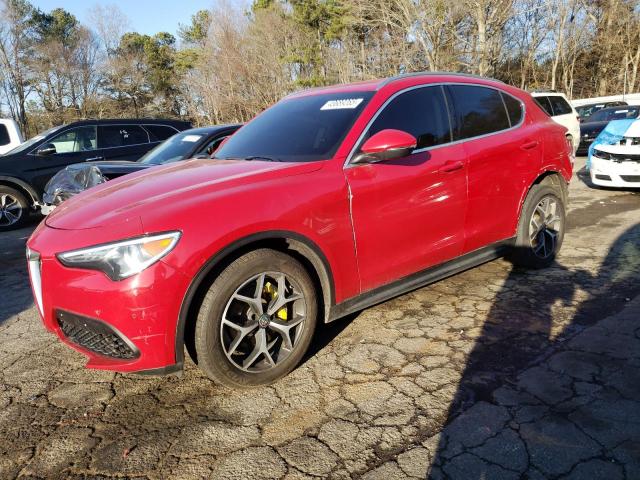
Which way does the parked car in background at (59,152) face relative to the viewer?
to the viewer's left

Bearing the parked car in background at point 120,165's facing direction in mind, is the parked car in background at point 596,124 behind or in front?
behind

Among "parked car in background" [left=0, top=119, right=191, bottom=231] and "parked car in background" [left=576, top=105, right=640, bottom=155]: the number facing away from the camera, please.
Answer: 0

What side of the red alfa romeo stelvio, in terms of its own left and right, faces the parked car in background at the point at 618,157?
back

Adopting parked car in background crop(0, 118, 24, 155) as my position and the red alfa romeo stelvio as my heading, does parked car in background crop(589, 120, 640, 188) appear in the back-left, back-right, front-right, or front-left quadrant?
front-left

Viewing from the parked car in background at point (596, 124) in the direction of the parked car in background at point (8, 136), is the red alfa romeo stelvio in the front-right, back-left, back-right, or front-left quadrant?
front-left

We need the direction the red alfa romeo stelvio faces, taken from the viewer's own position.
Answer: facing the viewer and to the left of the viewer

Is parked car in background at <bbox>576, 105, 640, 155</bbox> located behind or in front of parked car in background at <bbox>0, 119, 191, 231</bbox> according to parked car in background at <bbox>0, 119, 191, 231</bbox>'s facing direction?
behind

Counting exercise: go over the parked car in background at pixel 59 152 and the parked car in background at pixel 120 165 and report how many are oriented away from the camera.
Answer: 0

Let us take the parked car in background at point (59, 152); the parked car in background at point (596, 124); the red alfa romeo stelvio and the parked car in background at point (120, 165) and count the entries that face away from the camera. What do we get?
0

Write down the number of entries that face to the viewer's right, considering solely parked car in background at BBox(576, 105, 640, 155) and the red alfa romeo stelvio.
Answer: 0

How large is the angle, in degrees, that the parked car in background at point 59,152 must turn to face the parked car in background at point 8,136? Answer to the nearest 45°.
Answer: approximately 90° to its right

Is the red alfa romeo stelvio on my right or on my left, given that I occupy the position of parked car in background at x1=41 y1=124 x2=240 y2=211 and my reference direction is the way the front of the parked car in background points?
on my left
